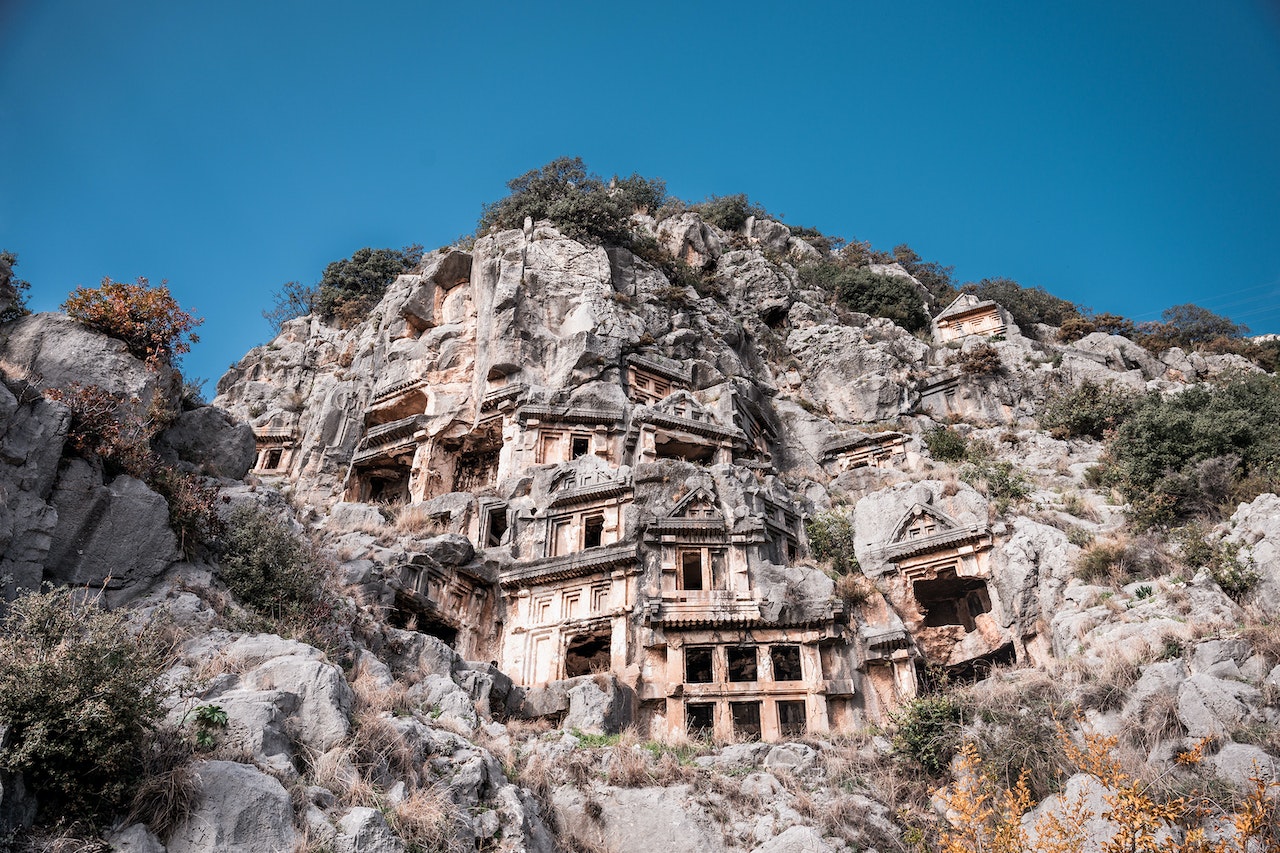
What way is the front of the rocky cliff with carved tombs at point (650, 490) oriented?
toward the camera

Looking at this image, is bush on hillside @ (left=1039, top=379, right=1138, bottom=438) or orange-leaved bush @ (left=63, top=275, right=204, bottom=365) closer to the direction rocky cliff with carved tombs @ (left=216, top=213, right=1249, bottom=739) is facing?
the orange-leaved bush

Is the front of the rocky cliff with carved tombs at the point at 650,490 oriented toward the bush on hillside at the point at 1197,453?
no

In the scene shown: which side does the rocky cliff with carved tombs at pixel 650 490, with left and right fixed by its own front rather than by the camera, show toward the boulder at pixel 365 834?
front

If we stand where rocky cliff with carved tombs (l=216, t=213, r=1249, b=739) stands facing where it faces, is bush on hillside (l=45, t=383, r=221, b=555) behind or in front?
in front

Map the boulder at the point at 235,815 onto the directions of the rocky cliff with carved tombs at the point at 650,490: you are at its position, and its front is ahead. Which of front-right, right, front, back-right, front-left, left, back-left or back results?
front

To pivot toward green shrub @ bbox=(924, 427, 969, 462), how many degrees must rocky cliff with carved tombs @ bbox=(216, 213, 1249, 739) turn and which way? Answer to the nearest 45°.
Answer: approximately 90° to its left

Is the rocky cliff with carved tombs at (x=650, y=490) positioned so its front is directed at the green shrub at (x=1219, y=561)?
no

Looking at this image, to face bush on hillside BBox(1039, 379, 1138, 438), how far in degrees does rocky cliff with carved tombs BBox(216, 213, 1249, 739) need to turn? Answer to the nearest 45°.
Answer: approximately 90° to its left

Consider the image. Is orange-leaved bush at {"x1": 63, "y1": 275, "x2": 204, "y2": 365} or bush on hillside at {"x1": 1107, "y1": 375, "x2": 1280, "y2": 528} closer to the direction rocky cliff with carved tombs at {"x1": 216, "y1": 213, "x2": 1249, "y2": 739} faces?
the orange-leaved bush

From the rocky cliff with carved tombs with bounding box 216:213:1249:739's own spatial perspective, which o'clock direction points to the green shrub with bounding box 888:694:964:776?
The green shrub is roughly at 11 o'clock from the rocky cliff with carved tombs.

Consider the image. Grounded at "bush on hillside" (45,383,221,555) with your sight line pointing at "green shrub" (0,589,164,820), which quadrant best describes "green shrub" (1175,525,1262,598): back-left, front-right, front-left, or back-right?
back-left

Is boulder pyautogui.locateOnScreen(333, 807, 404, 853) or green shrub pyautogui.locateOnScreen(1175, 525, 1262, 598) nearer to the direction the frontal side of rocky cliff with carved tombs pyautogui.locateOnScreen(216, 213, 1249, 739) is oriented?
the boulder

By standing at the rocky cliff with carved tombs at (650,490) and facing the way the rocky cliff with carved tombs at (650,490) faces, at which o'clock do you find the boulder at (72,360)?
The boulder is roughly at 1 o'clock from the rocky cliff with carved tombs.
